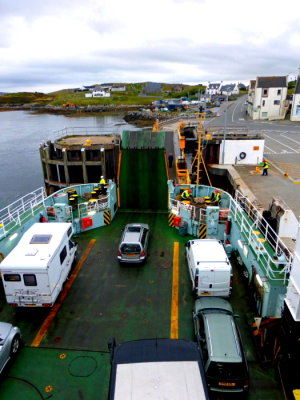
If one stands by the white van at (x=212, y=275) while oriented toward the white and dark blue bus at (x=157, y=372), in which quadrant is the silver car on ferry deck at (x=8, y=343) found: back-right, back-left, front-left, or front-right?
front-right

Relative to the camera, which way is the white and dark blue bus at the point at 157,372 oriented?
away from the camera

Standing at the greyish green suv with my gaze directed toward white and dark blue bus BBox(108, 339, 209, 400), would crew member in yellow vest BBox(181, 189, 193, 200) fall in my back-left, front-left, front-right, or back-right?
back-right

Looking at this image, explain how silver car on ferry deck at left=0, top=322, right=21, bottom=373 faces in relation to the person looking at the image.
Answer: facing away from the viewer and to the right of the viewer

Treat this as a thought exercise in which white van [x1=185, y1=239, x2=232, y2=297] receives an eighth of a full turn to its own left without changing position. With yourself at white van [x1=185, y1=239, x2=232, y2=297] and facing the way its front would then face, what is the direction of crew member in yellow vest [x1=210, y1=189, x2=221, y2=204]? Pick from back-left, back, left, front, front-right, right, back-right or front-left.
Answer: front-right

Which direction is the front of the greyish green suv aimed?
away from the camera

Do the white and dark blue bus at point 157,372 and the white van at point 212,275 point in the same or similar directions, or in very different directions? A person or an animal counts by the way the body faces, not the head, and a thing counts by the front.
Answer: same or similar directions

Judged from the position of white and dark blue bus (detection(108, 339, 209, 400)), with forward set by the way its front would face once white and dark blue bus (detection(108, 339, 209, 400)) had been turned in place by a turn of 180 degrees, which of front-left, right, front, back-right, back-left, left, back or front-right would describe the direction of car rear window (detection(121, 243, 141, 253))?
back

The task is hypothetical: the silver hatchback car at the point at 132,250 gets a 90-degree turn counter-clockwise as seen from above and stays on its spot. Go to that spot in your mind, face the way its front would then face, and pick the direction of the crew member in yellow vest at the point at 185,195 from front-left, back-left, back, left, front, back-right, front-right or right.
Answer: back-right

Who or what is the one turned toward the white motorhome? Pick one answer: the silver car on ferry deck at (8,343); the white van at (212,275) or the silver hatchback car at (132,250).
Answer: the silver car on ferry deck

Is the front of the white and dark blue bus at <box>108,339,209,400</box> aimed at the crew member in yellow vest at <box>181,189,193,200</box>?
yes

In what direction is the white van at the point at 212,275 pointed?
away from the camera

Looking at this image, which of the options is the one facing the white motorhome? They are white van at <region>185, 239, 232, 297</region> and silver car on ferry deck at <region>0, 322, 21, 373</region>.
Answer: the silver car on ferry deck

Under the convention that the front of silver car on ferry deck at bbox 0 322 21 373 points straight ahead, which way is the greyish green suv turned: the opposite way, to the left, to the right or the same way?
the same way

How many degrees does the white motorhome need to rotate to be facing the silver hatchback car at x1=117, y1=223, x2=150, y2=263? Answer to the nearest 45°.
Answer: approximately 45° to its right

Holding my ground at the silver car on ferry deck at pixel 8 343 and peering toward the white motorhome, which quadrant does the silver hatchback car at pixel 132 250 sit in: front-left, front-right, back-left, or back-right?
front-right

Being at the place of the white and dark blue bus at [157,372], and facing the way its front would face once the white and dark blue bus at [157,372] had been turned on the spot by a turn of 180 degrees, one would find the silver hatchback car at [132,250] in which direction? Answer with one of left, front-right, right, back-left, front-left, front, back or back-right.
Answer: back

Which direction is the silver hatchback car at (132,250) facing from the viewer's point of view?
away from the camera

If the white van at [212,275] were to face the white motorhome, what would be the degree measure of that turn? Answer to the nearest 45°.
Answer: approximately 90° to its left

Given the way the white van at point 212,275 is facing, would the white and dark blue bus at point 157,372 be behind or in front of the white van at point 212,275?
behind

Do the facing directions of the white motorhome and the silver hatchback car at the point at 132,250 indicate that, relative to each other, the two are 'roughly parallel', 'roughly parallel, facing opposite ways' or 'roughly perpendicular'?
roughly parallel

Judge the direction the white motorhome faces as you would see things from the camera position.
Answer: facing away from the viewer and to the right of the viewer
